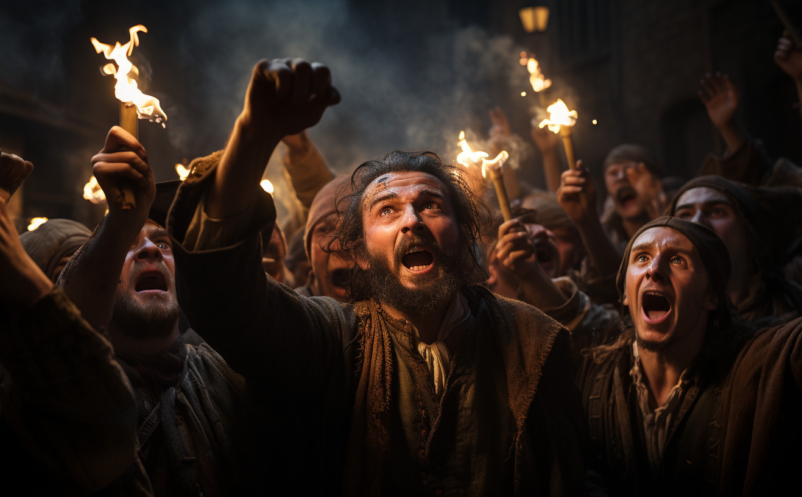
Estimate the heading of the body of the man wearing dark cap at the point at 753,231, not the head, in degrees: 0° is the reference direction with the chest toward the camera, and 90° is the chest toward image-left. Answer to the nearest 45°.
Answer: approximately 45°

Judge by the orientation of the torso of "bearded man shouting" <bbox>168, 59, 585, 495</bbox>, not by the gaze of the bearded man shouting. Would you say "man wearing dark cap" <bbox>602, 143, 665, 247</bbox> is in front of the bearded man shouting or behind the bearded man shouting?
behind

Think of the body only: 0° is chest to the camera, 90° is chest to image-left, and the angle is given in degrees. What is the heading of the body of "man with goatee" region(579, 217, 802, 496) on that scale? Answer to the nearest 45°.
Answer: approximately 45°

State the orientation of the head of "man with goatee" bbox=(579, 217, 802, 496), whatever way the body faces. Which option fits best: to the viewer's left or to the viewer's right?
to the viewer's left

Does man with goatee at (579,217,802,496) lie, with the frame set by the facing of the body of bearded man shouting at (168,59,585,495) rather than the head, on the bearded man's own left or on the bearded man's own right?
on the bearded man's own left

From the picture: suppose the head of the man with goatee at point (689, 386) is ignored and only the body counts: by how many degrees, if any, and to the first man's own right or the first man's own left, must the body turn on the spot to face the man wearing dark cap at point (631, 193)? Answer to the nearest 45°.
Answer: approximately 135° to the first man's own right

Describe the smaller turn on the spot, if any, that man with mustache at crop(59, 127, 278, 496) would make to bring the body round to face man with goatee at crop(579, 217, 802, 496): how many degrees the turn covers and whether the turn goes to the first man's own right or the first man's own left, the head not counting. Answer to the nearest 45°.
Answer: approximately 90° to the first man's own left
